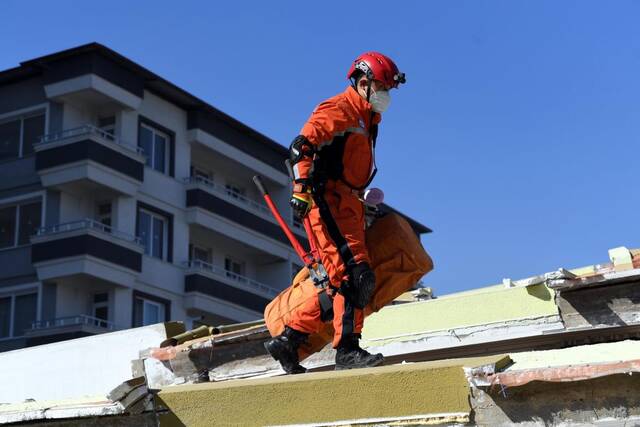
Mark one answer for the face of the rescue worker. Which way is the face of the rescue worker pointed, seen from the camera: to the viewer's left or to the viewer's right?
to the viewer's right

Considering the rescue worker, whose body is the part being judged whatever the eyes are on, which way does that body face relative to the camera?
to the viewer's right
